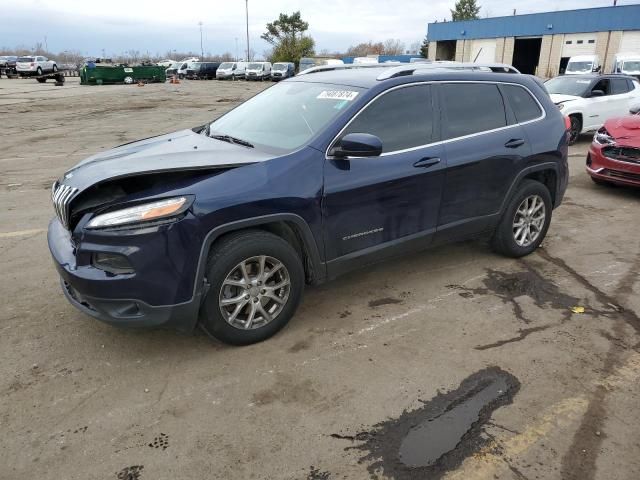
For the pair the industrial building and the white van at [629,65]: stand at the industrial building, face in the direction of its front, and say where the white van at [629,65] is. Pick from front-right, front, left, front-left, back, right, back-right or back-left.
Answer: front-left

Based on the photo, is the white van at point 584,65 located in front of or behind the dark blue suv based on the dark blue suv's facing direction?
behind

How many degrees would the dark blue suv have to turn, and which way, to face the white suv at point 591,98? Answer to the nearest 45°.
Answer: approximately 180°

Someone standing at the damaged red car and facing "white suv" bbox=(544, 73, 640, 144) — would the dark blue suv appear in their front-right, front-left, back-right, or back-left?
back-left

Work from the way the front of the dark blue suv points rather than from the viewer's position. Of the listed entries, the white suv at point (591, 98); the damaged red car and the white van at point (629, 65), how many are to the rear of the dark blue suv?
3

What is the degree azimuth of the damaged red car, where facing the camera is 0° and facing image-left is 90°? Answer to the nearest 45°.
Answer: approximately 45°

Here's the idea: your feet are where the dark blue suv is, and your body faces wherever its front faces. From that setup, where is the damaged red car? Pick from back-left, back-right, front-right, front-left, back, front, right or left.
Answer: back

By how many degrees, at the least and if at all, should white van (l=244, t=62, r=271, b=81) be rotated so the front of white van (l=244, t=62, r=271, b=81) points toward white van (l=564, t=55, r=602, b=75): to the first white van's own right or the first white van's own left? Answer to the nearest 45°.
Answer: approximately 90° to the first white van's own left

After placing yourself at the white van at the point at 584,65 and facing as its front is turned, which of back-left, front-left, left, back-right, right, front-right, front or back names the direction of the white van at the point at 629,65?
left

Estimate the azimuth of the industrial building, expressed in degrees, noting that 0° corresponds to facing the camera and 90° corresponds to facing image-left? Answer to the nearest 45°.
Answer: approximately 45°

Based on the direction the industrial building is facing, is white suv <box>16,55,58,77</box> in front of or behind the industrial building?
in front

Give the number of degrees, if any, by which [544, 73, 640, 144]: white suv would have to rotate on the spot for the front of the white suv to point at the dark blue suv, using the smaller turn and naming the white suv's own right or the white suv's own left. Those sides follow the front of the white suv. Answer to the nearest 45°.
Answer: approximately 45° to the white suv's own left

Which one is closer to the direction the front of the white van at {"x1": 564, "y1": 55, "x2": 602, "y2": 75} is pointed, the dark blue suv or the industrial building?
the dark blue suv

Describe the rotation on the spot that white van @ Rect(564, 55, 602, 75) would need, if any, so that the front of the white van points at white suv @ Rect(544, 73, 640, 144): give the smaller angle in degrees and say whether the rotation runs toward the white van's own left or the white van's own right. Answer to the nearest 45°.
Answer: approximately 45° to the white van's own left

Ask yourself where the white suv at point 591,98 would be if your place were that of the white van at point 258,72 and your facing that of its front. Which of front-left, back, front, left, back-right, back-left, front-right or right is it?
front-left
